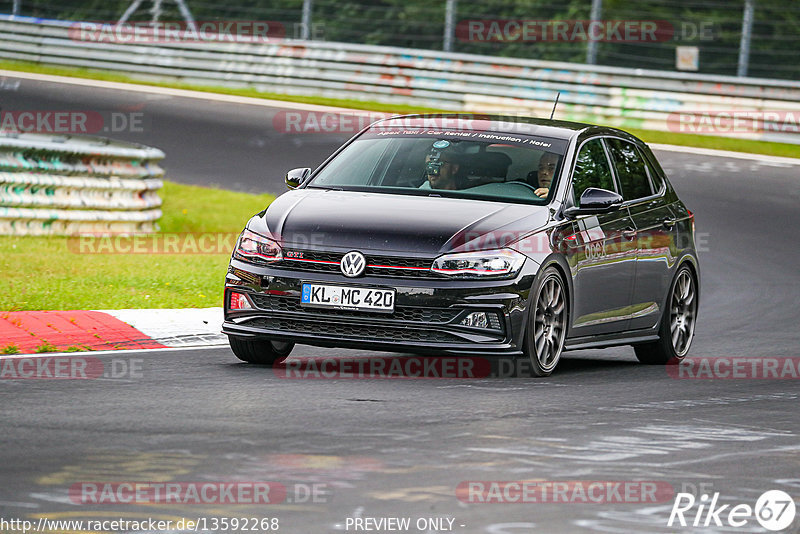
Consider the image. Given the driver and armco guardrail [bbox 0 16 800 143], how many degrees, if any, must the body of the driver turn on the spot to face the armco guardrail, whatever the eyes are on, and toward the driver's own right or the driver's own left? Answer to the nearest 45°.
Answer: approximately 135° to the driver's own right

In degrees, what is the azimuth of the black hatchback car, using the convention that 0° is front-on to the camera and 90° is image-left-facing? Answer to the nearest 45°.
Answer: approximately 45°

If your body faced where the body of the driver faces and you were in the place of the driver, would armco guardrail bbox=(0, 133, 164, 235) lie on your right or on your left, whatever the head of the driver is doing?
on your right

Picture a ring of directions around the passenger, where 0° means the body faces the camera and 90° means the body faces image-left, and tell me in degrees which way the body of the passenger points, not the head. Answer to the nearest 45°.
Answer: approximately 45°

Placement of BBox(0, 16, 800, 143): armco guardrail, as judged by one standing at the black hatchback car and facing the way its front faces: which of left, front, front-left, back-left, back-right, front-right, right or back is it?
back-right

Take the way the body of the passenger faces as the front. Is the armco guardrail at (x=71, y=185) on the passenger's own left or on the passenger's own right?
on the passenger's own right

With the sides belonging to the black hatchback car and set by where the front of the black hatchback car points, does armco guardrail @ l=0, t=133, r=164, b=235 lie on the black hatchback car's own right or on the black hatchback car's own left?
on the black hatchback car's own right
